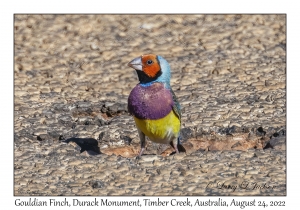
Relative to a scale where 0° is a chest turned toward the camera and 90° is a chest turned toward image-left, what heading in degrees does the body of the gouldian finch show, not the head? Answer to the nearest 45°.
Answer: approximately 45°

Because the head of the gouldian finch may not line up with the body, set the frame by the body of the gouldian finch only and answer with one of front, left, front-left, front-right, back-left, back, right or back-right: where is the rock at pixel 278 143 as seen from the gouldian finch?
back-left
